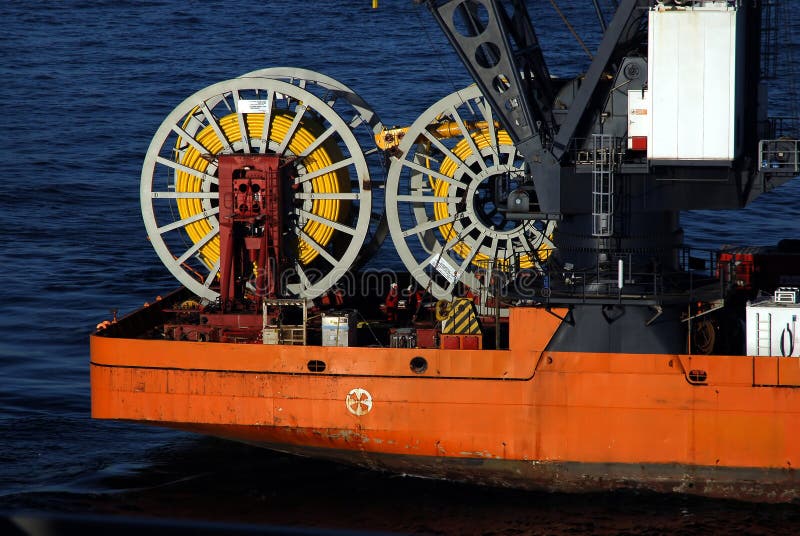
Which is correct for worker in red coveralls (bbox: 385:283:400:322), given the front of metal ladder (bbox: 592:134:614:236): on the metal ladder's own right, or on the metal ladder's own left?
on the metal ladder's own right

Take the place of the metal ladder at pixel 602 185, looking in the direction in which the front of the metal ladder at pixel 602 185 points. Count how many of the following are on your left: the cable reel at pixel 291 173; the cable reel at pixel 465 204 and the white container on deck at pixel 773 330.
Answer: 1

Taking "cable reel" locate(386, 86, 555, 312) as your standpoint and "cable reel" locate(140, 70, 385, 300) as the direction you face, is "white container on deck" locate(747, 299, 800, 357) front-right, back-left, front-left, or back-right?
back-left

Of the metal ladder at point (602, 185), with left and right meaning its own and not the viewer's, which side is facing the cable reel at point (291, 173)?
right

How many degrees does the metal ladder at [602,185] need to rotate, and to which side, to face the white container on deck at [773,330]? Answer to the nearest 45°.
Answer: approximately 90° to its left

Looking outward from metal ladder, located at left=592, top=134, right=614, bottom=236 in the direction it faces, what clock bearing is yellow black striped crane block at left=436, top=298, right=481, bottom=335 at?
The yellow black striped crane block is roughly at 3 o'clock from the metal ladder.

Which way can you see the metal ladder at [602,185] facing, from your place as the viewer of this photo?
facing the viewer

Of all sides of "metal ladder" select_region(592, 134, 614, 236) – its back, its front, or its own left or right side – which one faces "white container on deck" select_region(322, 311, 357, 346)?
right

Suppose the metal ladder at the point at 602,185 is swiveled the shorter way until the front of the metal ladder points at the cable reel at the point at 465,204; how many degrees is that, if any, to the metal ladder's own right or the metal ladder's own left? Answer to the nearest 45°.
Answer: approximately 135° to the metal ladder's own right
